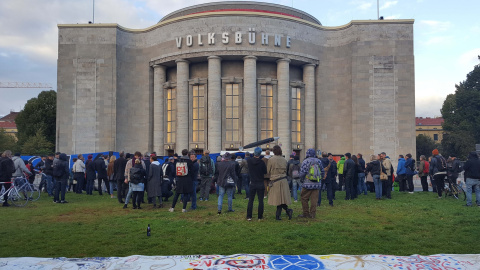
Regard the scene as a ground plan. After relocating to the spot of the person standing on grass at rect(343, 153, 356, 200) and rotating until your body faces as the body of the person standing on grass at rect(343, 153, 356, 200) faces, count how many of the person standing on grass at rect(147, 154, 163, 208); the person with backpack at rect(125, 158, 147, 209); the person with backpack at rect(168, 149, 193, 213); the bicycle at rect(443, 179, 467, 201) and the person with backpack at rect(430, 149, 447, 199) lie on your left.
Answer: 3

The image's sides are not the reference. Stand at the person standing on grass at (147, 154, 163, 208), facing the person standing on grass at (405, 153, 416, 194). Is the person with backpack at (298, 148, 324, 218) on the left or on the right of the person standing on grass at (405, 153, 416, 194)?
right

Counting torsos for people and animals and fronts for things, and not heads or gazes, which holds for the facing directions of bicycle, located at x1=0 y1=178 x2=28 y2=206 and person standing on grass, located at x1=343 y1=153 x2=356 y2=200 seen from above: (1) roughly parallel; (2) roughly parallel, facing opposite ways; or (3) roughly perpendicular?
roughly perpendicular

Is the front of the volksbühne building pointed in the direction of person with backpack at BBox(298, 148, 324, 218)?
yes

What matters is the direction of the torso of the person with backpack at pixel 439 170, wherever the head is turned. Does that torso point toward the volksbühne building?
yes

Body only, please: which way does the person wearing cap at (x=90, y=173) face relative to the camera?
away from the camera

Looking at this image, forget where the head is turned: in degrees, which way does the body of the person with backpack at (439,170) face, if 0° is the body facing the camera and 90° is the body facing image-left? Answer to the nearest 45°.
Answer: approximately 135°

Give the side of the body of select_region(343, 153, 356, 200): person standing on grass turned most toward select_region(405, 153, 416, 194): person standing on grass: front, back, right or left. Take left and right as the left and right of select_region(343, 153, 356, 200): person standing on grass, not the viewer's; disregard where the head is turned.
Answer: right

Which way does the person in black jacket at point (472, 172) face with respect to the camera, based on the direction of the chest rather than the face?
away from the camera

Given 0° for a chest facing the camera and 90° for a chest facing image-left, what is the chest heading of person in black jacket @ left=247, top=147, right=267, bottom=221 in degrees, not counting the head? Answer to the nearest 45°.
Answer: approximately 180°

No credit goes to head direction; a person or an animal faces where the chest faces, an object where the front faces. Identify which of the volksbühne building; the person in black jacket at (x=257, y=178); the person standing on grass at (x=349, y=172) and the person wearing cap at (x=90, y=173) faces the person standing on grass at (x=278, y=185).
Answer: the volksbühne building

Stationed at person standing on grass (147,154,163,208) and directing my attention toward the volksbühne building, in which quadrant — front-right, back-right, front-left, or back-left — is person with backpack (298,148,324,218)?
back-right

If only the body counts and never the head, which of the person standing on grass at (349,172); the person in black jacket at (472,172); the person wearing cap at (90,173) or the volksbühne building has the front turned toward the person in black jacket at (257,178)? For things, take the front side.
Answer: the volksbühne building

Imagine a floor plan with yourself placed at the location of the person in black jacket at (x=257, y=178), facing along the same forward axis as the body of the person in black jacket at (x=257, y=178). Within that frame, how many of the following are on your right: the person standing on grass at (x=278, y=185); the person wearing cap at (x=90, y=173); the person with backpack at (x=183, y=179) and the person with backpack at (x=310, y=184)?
2
